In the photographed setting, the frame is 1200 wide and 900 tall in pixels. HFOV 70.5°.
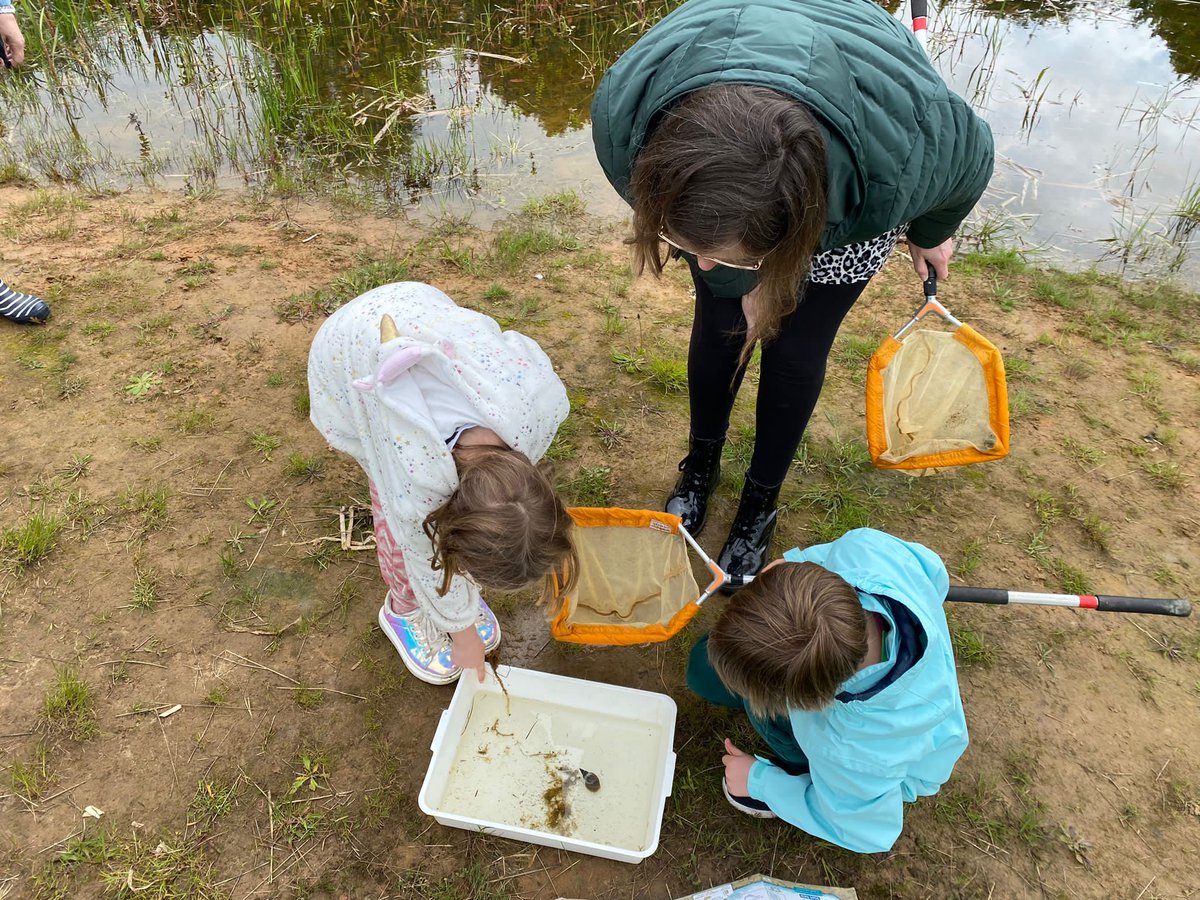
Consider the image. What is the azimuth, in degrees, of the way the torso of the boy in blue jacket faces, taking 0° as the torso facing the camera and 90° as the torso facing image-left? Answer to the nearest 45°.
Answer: approximately 90°

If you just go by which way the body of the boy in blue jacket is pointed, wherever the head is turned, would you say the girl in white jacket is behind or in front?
in front

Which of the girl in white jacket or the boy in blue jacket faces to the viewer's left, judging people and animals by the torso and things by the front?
the boy in blue jacket

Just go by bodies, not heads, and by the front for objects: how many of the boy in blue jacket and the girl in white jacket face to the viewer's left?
1

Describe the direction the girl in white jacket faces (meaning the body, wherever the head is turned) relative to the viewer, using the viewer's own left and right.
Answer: facing the viewer and to the right of the viewer

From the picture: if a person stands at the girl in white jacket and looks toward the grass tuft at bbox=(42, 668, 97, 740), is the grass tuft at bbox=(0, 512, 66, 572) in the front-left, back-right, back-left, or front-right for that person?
front-right

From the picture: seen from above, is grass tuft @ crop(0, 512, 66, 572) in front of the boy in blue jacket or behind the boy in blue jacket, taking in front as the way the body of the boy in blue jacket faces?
in front

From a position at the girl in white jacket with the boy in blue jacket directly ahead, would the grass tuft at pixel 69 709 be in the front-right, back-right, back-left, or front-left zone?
back-right

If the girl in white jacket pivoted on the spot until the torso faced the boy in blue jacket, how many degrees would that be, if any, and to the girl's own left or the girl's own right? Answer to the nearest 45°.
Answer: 0° — they already face them

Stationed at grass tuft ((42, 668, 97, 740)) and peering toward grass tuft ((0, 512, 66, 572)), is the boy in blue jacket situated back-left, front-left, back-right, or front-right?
back-right

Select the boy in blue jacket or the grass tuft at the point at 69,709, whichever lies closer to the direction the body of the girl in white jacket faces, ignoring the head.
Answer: the boy in blue jacket

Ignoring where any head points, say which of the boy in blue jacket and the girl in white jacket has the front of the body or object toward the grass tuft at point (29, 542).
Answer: the boy in blue jacket
